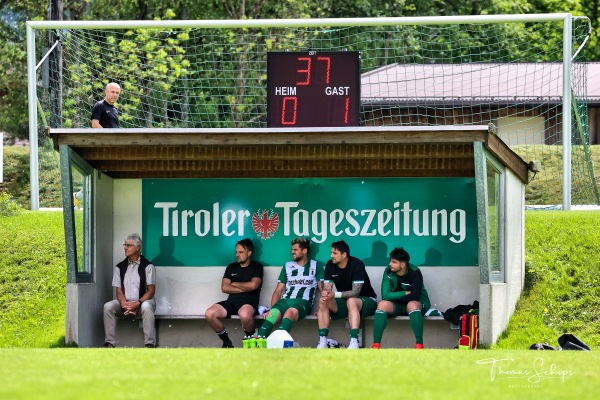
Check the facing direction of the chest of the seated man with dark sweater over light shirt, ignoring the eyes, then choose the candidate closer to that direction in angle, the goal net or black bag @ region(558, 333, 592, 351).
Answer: the black bag

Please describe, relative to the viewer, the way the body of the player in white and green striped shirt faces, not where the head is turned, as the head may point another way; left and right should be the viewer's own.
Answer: facing the viewer and to the left of the viewer

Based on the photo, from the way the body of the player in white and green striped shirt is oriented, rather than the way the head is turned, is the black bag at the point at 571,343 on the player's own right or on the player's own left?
on the player's own left

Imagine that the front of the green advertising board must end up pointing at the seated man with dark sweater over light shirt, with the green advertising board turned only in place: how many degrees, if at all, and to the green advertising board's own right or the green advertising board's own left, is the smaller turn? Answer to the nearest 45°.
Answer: approximately 90° to the green advertising board's own right

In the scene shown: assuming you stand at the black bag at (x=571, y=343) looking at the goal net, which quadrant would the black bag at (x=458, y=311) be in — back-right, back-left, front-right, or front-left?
front-left

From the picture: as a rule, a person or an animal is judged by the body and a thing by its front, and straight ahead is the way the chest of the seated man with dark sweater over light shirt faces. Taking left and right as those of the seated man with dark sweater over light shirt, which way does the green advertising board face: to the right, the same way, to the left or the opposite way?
the same way

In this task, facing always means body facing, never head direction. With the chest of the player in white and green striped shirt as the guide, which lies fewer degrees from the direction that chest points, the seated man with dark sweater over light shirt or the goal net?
the seated man with dark sweater over light shirt

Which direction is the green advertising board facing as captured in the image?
toward the camera

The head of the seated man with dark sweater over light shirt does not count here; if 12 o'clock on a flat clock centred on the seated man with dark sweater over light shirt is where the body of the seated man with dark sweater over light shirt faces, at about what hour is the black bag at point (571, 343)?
The black bag is roughly at 10 o'clock from the seated man with dark sweater over light shirt.

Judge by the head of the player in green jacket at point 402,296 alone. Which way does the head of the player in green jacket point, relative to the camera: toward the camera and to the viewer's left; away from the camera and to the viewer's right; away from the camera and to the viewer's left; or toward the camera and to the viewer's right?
toward the camera and to the viewer's left

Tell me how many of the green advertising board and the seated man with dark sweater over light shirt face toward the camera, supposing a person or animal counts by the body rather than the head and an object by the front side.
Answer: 2
